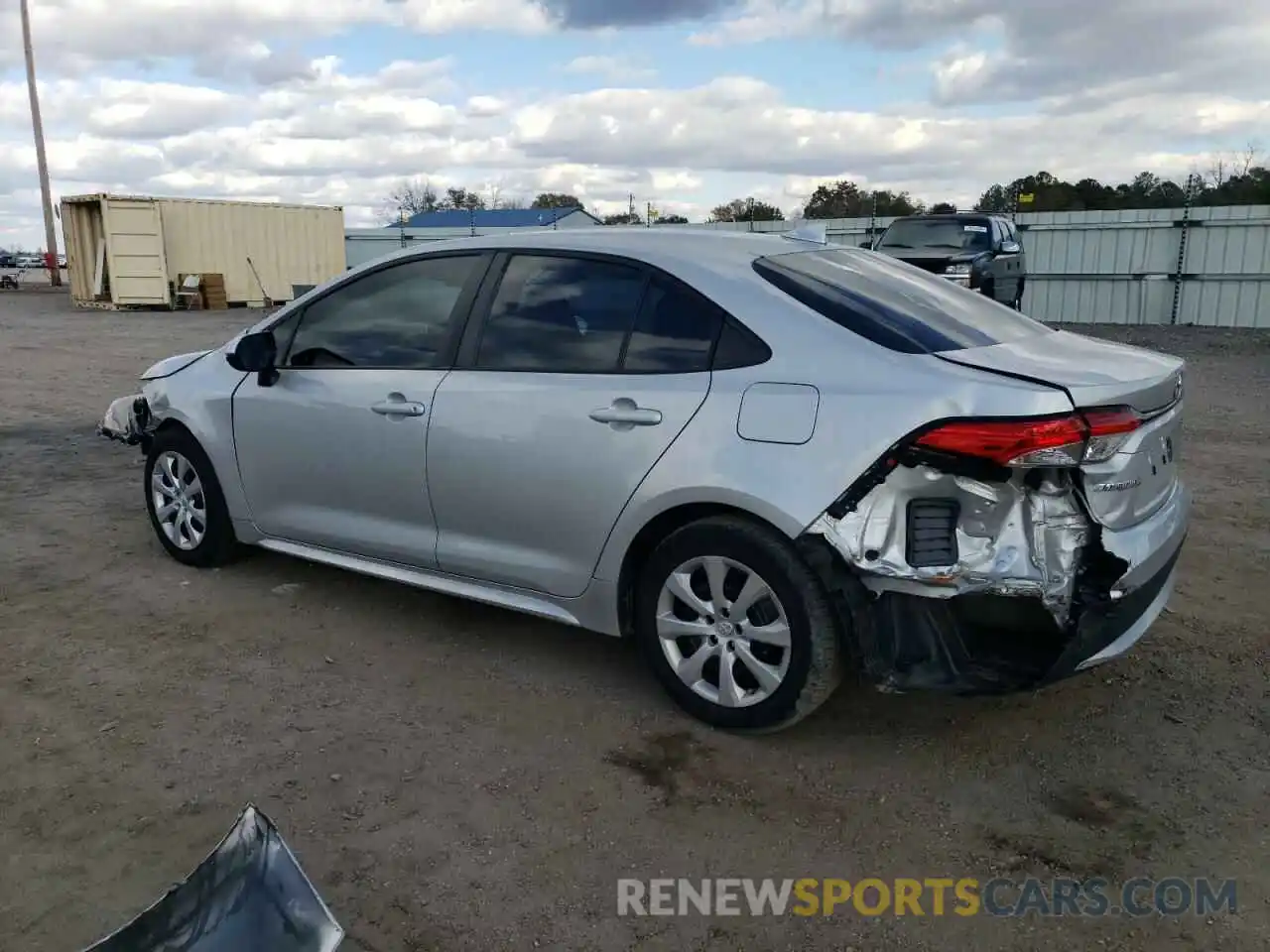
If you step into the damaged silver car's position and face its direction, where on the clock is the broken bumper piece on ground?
The broken bumper piece on ground is roughly at 9 o'clock from the damaged silver car.

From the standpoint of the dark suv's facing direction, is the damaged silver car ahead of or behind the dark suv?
ahead

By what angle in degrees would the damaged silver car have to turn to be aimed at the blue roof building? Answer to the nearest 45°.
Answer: approximately 45° to its right

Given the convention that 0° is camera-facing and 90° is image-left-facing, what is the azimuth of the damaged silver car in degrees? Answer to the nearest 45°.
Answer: approximately 135°

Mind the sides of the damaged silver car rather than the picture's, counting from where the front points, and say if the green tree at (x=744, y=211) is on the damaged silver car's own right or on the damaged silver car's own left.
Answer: on the damaged silver car's own right

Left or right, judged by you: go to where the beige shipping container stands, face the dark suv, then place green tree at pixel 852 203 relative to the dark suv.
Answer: left

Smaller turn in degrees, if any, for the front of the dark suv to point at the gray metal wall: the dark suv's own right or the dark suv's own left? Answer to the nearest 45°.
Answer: approximately 180°

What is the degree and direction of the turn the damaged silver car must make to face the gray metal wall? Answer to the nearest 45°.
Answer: approximately 90° to its right

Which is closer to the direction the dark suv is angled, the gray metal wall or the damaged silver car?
the damaged silver car

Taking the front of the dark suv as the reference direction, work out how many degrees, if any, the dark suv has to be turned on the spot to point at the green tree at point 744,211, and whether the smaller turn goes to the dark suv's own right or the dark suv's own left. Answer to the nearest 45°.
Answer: approximately 135° to the dark suv's own right

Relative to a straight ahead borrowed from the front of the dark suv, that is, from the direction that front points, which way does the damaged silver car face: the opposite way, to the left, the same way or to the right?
to the right

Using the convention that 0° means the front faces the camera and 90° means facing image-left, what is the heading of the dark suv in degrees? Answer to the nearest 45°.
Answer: approximately 45°

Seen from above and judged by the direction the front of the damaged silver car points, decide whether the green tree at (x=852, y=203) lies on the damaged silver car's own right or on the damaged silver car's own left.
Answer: on the damaged silver car's own right

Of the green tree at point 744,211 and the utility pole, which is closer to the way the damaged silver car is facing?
the utility pole

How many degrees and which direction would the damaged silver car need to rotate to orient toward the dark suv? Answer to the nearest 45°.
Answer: approximately 45° to its right
